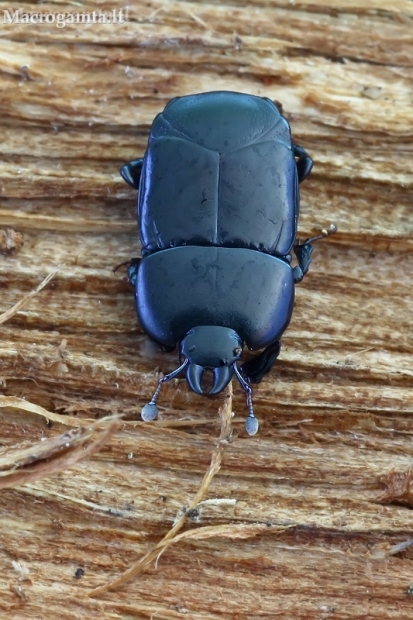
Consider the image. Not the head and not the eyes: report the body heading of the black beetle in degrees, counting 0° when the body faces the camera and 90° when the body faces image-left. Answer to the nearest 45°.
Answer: approximately 0°
